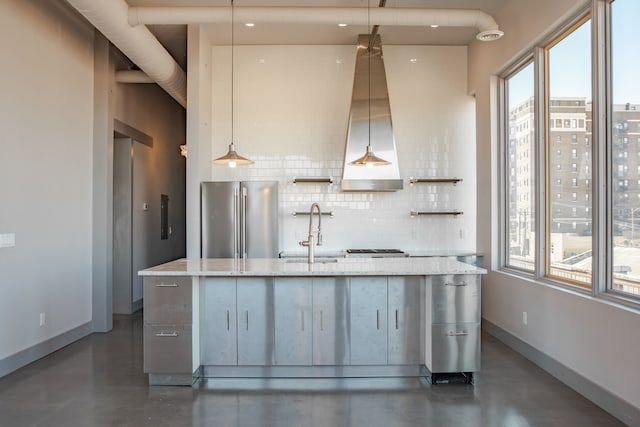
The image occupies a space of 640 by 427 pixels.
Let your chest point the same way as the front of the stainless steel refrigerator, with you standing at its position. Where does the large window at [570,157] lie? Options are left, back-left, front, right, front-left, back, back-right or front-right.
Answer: front-left

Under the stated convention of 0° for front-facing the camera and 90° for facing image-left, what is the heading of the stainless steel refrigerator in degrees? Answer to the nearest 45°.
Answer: approximately 0°

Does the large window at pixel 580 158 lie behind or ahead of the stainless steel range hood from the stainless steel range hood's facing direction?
ahead

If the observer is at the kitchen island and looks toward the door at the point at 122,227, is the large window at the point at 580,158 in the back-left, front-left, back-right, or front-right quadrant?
back-right

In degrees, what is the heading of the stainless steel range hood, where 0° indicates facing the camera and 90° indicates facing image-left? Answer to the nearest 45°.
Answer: approximately 0°

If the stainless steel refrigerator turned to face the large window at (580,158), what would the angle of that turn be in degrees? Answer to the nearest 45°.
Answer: approximately 45° to its left

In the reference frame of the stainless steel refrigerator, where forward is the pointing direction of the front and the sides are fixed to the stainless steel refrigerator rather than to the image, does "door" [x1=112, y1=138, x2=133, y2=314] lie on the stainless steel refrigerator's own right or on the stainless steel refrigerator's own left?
on the stainless steel refrigerator's own right

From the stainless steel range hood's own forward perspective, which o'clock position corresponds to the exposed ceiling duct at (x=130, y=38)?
The exposed ceiling duct is roughly at 2 o'clock from the stainless steel range hood.

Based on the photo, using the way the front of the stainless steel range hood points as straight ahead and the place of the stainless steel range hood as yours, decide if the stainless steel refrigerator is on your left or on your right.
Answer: on your right

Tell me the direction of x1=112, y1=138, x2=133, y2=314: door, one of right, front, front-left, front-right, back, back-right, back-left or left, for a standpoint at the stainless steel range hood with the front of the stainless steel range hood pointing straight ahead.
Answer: right

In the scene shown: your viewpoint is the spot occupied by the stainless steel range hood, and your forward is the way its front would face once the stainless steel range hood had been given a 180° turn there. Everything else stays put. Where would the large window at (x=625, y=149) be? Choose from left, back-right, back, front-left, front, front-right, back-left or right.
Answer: back-right

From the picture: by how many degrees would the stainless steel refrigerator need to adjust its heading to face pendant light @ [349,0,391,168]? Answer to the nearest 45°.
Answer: approximately 45° to its left

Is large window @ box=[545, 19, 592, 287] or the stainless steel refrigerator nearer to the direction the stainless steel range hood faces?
the large window

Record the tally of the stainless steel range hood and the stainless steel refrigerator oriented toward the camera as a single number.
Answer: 2
